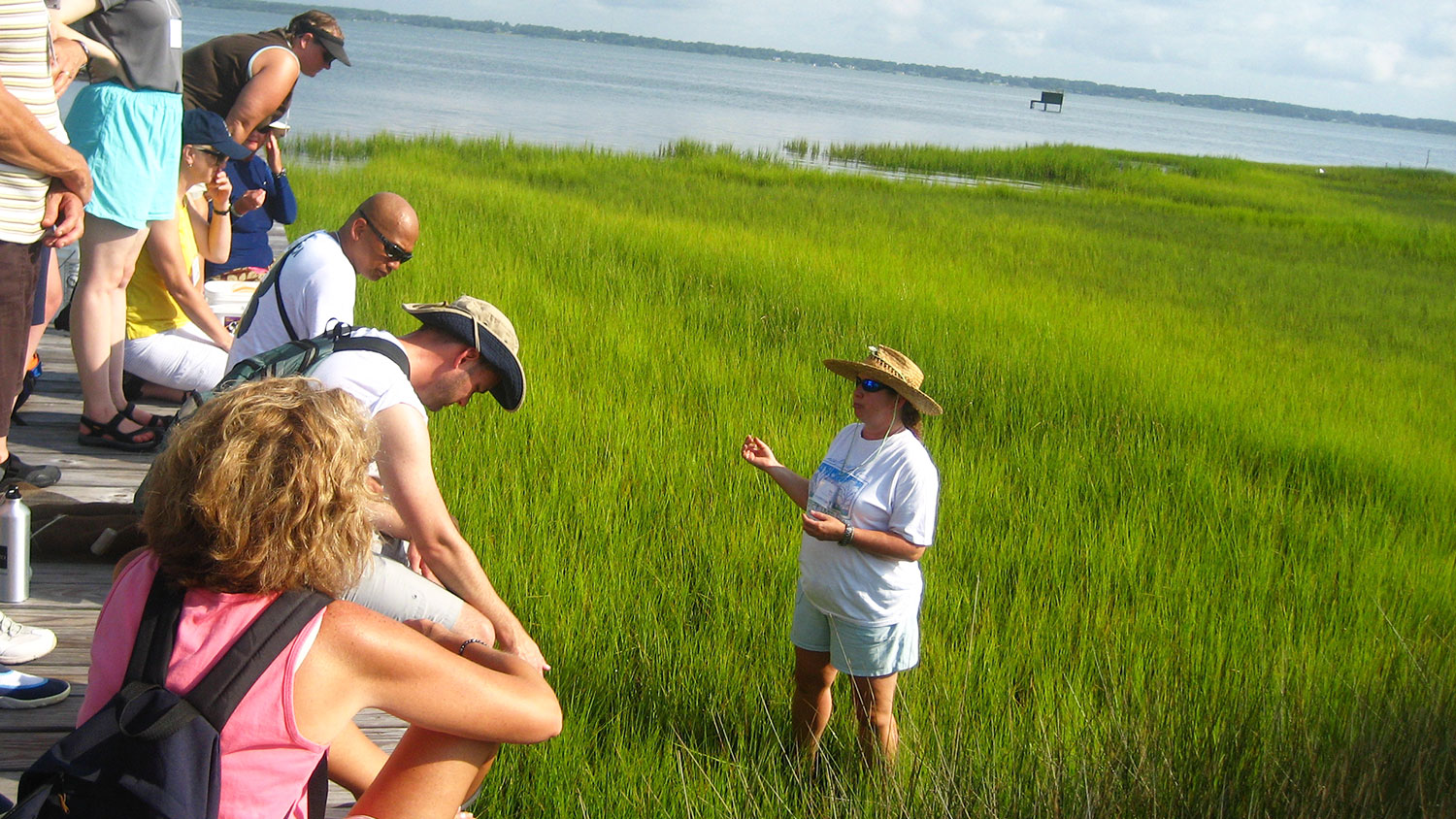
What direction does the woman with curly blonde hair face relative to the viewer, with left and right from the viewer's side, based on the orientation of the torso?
facing away from the viewer and to the right of the viewer

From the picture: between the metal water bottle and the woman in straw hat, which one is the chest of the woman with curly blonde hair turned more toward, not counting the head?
the woman in straw hat

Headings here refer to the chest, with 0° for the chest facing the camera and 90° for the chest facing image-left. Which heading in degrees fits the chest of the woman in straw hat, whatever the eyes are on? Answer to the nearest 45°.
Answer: approximately 45°

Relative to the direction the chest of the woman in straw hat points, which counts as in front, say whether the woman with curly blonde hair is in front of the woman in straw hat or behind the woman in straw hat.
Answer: in front

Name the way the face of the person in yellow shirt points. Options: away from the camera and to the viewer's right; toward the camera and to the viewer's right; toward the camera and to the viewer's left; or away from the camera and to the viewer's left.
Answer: toward the camera and to the viewer's right

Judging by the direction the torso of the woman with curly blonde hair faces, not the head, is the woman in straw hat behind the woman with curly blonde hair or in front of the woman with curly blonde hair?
in front

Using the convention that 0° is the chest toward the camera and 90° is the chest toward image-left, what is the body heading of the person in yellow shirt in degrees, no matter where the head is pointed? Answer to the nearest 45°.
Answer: approximately 270°

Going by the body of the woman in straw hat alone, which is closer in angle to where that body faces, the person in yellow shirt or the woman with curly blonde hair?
the woman with curly blonde hair

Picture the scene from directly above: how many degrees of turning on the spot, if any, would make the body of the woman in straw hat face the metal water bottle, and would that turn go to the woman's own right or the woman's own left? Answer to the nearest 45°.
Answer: approximately 45° to the woman's own right

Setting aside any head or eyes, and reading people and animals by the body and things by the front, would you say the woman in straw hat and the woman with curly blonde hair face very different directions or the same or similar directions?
very different directions

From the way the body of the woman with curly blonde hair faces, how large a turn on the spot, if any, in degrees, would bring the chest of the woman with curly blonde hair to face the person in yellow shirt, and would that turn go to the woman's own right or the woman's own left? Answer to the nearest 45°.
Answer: approximately 45° to the woman's own left

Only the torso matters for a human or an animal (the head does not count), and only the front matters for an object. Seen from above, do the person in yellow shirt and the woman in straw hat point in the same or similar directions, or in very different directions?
very different directions

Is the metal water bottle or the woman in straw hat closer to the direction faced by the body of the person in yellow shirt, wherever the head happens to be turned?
the woman in straw hat
